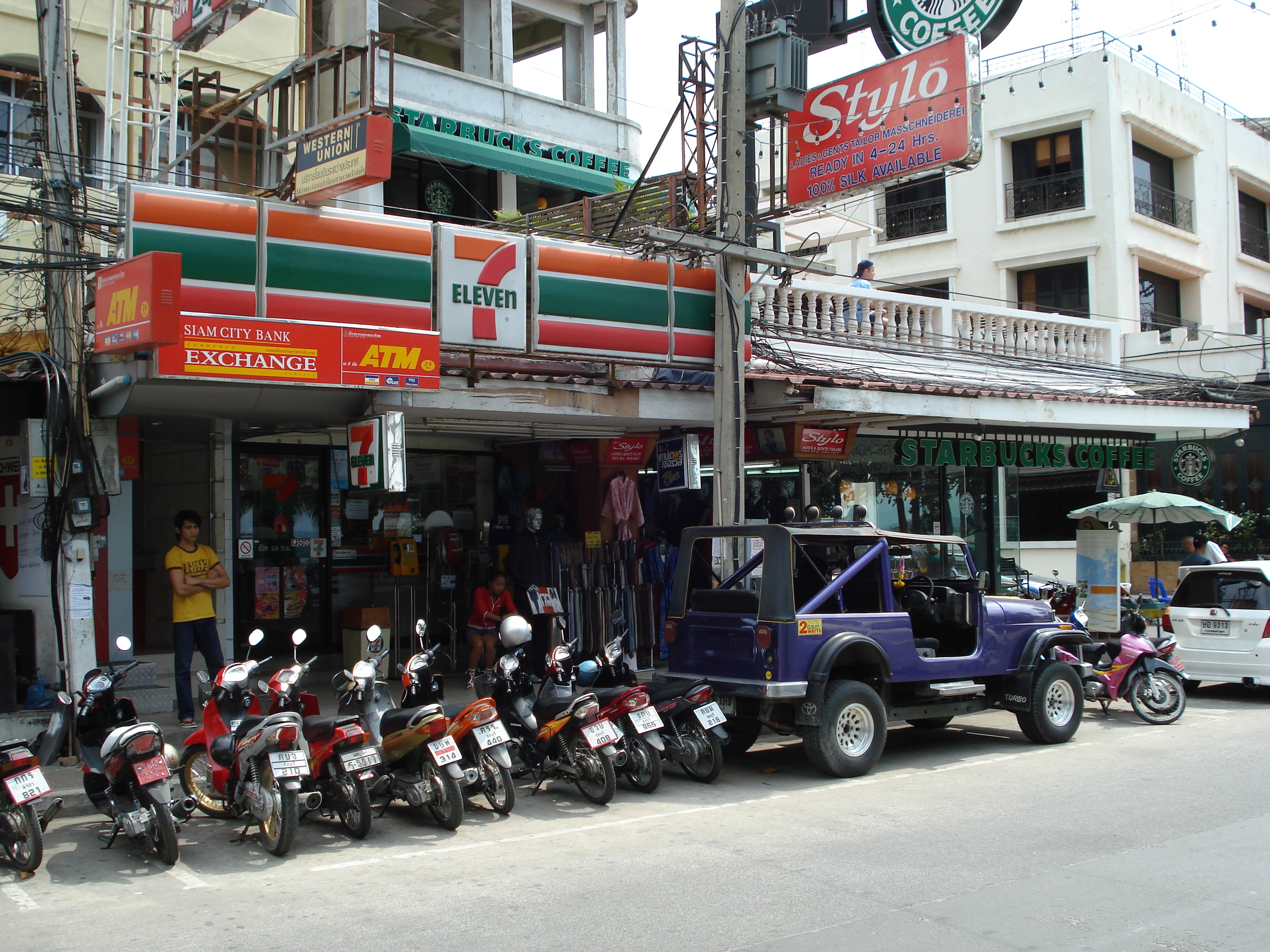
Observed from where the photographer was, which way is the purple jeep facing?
facing away from the viewer and to the right of the viewer

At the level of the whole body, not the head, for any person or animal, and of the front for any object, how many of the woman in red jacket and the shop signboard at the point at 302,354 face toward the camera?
2

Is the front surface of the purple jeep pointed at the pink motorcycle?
yes

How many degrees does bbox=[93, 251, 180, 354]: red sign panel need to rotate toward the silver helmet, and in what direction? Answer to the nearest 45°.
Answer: approximately 135° to its left

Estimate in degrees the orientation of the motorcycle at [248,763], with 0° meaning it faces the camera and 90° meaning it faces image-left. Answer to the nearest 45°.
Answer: approximately 135°

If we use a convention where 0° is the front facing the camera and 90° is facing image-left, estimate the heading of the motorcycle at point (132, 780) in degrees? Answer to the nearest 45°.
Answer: approximately 135°

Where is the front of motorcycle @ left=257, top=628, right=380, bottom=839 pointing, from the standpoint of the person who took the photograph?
facing away from the viewer and to the left of the viewer

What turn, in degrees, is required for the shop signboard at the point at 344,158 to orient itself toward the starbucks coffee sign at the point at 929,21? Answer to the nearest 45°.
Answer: approximately 135° to its left

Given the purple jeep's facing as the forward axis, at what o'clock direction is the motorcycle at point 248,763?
The motorcycle is roughly at 6 o'clock from the purple jeep.

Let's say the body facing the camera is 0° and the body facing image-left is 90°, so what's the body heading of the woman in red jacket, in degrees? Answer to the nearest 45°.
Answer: approximately 0°

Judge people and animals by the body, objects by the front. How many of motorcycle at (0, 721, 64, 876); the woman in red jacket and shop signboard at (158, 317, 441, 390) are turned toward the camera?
2

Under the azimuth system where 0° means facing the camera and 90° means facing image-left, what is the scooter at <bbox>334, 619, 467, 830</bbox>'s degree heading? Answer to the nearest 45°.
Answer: approximately 135°

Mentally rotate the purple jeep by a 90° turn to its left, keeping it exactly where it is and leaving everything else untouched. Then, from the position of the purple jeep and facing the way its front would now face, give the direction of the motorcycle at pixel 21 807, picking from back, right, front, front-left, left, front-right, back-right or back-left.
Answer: left
